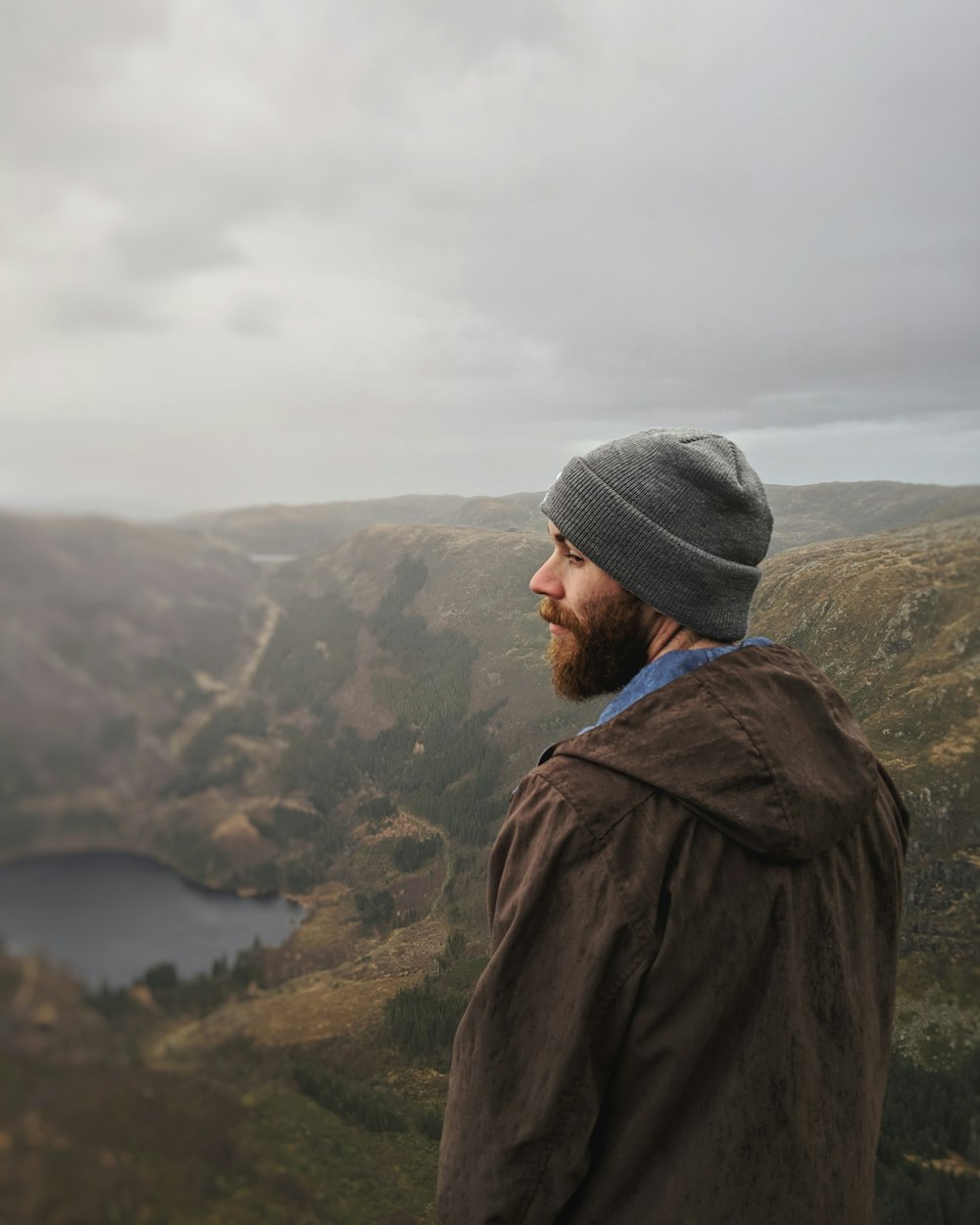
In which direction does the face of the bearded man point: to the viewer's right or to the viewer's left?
to the viewer's left

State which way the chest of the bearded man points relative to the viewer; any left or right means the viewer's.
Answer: facing away from the viewer and to the left of the viewer
